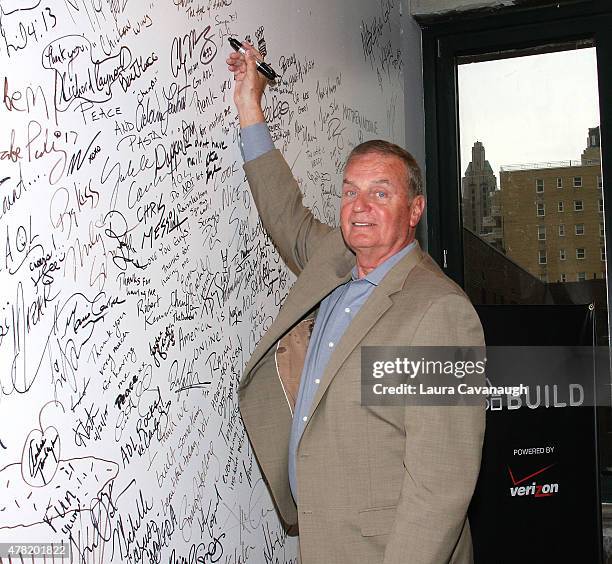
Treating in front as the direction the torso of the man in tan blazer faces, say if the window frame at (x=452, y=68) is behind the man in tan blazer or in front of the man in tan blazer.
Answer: behind

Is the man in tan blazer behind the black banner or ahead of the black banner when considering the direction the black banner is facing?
ahead

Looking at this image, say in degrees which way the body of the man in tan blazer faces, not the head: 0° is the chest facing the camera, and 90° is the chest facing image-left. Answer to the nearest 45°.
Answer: approximately 45°

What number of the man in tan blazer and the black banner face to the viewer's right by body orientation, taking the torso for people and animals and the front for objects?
0
